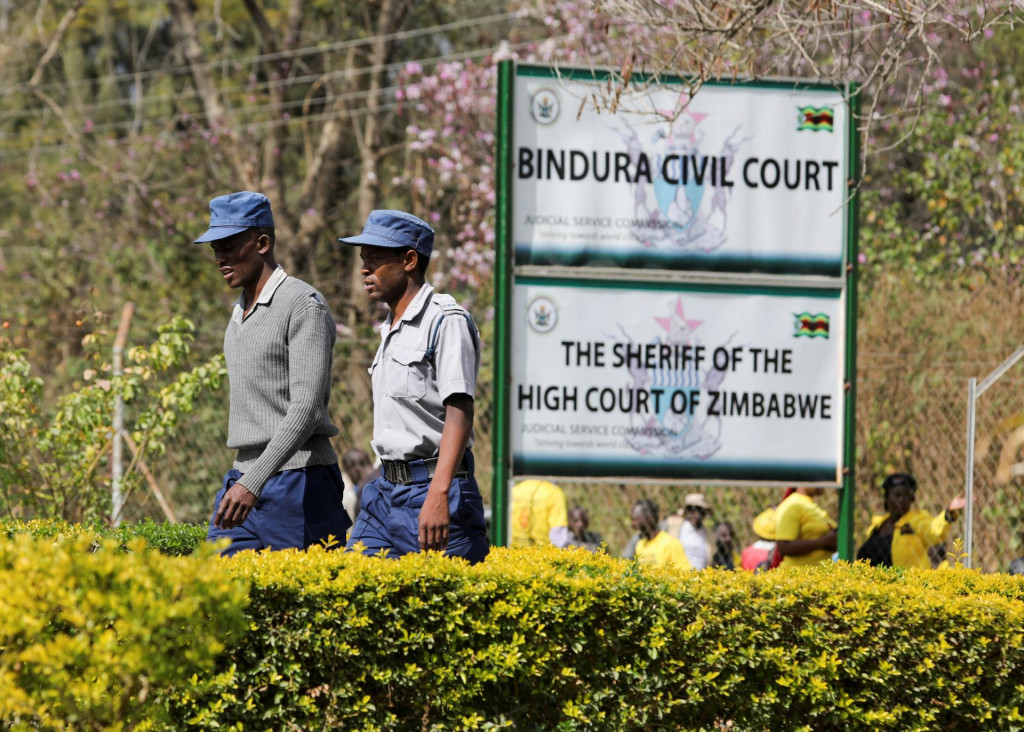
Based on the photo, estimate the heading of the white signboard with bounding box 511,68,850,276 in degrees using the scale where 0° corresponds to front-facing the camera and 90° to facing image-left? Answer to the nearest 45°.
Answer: approximately 0°

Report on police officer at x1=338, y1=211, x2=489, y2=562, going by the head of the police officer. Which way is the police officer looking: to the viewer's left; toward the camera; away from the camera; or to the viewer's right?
to the viewer's left

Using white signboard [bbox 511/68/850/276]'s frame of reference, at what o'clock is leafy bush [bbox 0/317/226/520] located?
The leafy bush is roughly at 3 o'clock from the white signboard.

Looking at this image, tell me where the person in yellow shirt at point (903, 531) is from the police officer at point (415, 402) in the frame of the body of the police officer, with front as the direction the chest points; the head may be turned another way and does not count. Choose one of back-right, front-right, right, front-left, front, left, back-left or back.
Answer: back

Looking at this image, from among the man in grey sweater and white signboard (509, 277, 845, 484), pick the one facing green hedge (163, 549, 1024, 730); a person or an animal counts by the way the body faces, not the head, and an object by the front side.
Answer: the white signboard

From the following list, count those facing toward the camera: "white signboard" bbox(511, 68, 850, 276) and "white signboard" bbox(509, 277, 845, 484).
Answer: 2

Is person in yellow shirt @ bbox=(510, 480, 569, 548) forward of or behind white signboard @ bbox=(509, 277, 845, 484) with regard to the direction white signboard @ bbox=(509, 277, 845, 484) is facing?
behind

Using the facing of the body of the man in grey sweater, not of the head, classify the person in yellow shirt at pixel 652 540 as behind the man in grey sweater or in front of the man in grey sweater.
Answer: behind

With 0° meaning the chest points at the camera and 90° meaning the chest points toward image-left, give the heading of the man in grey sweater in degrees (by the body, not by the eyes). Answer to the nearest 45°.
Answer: approximately 45°

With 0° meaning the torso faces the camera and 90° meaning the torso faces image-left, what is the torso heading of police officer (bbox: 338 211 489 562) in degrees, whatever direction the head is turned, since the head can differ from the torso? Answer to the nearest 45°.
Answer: approximately 45°
